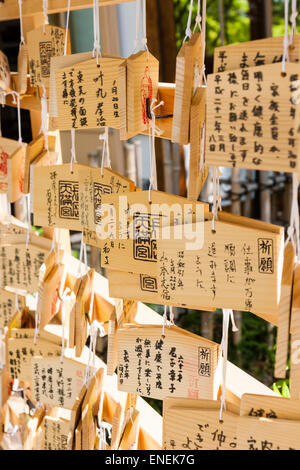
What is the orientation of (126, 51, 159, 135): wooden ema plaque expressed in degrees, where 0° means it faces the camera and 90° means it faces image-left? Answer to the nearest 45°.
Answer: approximately 315°

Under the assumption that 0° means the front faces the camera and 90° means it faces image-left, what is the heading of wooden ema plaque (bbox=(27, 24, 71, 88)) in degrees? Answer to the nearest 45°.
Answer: approximately 0°

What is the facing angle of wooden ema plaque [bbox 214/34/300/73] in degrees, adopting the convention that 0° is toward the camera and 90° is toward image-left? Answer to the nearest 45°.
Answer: approximately 0°
